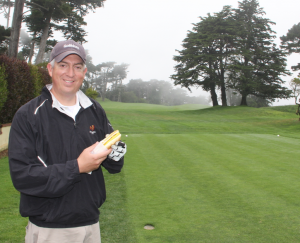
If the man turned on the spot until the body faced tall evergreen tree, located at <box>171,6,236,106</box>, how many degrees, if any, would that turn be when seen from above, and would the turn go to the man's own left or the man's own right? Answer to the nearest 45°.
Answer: approximately 90° to the man's own left

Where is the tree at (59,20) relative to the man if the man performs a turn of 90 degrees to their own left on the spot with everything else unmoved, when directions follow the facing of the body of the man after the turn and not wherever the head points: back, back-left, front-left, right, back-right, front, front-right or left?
front-left

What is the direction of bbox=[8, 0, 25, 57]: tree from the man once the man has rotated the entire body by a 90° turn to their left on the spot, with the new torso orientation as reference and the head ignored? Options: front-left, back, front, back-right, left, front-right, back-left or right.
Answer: front-left

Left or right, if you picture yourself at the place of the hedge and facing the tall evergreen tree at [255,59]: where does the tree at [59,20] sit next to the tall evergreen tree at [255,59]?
left

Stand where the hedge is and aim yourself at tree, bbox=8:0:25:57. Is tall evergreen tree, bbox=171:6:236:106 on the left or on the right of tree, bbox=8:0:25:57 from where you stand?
right

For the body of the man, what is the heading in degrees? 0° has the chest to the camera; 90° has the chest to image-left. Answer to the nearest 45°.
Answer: approximately 315°

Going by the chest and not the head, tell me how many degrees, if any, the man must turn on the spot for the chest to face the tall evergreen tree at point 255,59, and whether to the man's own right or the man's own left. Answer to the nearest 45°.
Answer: approximately 90° to the man's own left
